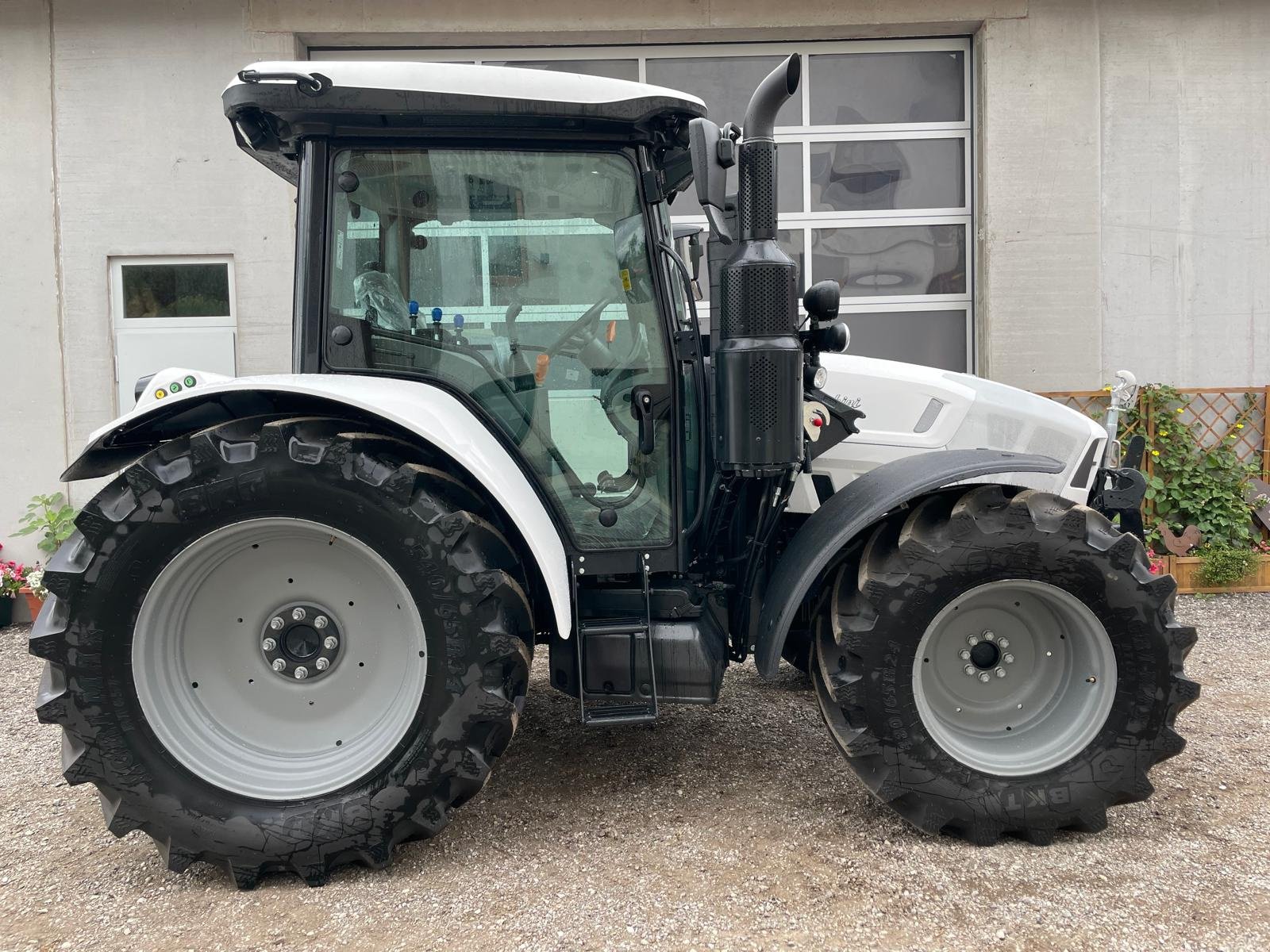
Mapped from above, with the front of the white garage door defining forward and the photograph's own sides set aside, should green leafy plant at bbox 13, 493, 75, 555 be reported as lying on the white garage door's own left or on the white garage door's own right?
on the white garage door's own right

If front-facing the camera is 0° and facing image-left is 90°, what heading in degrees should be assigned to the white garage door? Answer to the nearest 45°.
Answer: approximately 0°

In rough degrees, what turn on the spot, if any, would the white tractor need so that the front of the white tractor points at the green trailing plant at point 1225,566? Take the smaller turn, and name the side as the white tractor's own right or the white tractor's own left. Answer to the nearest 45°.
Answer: approximately 45° to the white tractor's own left

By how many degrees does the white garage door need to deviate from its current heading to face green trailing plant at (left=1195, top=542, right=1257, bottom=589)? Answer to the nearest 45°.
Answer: approximately 45° to its left

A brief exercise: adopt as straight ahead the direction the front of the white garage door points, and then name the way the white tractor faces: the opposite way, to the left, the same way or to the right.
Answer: to the left

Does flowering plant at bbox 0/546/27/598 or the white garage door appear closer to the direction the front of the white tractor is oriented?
the white garage door

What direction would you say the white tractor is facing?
to the viewer's right

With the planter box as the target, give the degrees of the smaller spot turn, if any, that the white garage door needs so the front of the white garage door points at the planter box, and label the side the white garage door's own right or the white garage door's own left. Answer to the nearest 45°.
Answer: approximately 45° to the white garage door's own left

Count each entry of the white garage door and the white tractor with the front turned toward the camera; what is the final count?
1
